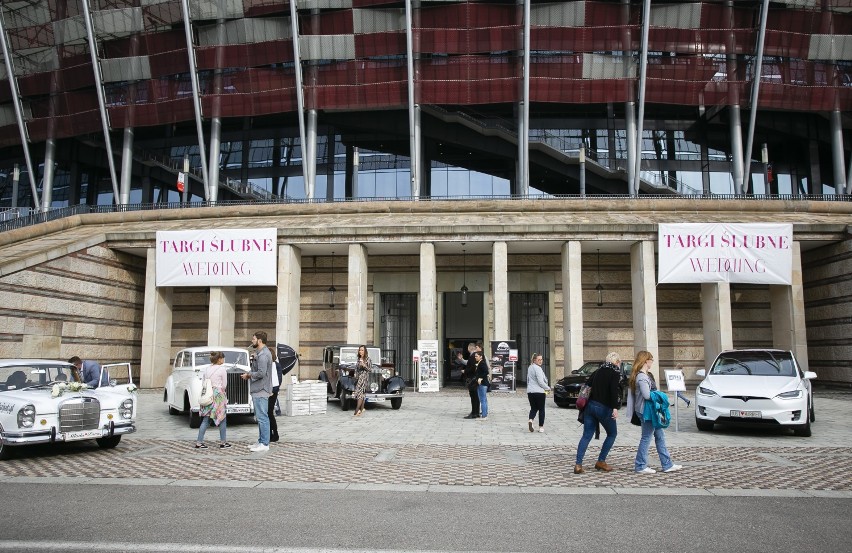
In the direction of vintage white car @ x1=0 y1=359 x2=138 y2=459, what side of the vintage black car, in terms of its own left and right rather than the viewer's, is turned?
right

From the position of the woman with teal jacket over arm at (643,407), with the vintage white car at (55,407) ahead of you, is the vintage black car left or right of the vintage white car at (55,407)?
right

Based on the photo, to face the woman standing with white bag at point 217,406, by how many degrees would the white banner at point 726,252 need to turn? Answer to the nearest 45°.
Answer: approximately 45° to its right

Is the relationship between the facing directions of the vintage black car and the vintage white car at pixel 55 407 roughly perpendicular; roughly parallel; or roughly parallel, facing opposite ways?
roughly parallel

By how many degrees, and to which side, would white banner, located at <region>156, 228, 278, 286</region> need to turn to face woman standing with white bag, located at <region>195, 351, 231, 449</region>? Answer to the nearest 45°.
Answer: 0° — it already faces them

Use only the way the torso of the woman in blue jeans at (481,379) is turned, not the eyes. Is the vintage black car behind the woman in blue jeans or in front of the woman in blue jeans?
in front

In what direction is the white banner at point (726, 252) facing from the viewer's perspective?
toward the camera

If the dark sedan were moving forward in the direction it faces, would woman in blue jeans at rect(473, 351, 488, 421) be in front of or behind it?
in front

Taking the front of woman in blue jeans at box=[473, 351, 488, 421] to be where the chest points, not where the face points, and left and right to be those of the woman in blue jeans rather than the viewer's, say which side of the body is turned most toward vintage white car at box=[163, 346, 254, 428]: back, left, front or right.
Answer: front

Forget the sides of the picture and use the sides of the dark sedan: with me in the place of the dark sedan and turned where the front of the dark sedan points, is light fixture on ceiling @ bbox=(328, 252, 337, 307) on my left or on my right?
on my right

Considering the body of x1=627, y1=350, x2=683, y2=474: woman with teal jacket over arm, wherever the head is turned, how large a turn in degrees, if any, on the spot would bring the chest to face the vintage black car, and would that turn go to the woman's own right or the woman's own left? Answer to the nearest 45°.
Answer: approximately 135° to the woman's own left

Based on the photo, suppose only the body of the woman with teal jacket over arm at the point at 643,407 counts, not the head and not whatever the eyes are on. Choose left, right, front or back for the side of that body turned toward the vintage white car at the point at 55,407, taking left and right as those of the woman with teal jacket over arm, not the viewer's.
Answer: back
